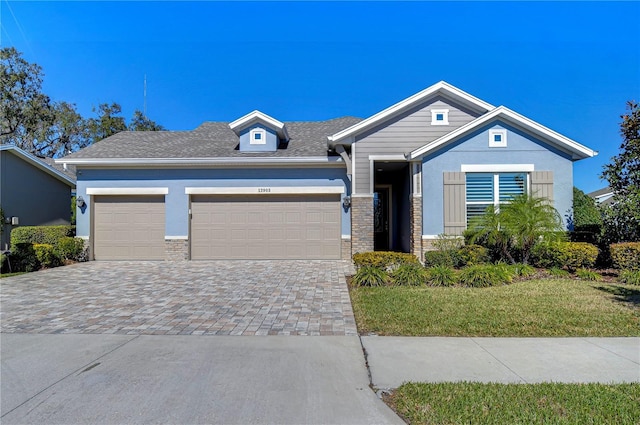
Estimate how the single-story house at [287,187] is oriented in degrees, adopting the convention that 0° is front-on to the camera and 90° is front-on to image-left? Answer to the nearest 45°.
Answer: approximately 0°

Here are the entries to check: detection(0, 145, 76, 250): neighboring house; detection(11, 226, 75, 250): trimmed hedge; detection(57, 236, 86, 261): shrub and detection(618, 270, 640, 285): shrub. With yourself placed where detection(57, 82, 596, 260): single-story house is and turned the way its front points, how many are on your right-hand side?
3

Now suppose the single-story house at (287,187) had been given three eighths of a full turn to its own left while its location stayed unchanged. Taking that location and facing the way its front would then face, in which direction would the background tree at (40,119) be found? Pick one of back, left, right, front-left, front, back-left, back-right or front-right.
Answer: left

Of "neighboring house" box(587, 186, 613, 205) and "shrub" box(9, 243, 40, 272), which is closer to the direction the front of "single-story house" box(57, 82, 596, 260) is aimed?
the shrub

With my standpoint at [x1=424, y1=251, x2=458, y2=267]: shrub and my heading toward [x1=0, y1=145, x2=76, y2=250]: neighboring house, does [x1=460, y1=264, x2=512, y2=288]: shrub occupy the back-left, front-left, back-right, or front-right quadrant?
back-left

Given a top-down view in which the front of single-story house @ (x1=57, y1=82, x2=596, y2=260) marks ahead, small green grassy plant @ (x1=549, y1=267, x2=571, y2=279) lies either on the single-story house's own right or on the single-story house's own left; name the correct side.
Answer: on the single-story house's own left

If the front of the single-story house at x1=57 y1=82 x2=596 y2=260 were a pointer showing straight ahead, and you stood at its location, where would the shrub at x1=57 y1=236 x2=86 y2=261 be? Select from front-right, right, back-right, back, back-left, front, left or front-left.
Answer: right

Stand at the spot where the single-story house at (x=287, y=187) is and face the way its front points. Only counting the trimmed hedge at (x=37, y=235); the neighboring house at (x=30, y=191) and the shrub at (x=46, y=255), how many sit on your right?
3

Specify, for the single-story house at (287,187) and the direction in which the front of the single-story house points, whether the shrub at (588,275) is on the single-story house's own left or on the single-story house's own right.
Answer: on the single-story house's own left

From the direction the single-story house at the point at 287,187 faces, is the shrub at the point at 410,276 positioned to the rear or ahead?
ahead

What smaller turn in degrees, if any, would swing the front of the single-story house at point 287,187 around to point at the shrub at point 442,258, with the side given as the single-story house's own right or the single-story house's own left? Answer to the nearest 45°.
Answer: approximately 45° to the single-story house's own left

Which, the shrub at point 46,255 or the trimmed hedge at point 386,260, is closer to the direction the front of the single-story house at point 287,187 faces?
the trimmed hedge

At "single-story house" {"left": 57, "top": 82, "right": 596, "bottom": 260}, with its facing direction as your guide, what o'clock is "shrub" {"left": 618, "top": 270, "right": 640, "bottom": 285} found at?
The shrub is roughly at 10 o'clock from the single-story house.
